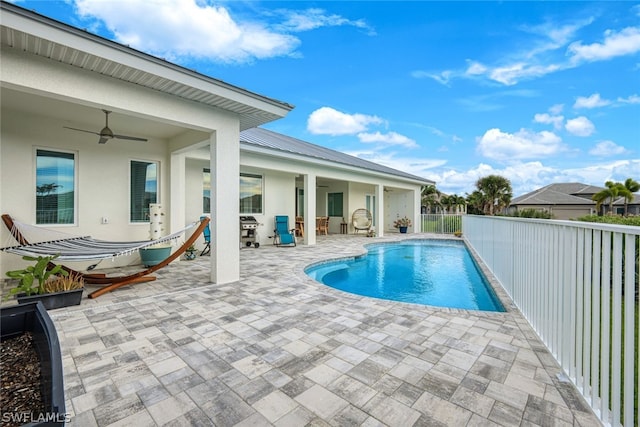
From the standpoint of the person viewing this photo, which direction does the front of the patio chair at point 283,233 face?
facing the viewer and to the right of the viewer

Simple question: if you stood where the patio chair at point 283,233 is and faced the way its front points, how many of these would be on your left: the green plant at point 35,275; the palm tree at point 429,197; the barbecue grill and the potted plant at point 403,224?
2

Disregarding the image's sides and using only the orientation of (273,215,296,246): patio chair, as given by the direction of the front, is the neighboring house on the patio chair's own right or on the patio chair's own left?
on the patio chair's own left

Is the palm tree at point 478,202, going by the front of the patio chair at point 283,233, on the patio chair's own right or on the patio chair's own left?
on the patio chair's own left

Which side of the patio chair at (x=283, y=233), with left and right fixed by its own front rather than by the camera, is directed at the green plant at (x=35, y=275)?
right

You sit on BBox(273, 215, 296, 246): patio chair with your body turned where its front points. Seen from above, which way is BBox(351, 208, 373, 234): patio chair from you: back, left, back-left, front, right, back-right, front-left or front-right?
left

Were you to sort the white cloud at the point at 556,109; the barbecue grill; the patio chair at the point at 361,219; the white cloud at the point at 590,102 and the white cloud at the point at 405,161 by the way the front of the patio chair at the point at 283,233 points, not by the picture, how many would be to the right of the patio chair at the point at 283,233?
1

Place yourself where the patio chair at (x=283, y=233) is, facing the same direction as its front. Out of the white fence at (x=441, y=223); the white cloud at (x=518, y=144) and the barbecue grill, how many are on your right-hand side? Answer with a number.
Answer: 1

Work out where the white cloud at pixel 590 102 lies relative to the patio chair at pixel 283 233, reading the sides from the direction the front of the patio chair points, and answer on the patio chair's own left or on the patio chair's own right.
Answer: on the patio chair's own left
